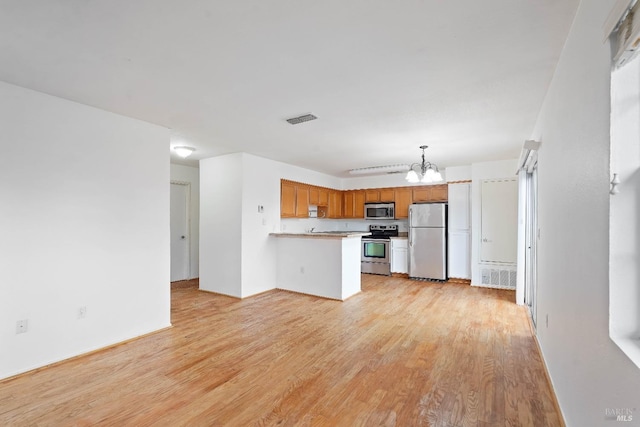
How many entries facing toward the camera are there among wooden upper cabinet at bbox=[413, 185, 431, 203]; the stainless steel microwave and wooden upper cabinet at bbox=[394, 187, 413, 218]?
3

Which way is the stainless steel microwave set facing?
toward the camera

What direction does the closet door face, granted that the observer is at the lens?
facing the viewer

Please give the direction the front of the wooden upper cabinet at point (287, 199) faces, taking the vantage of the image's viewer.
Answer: facing the viewer and to the right of the viewer

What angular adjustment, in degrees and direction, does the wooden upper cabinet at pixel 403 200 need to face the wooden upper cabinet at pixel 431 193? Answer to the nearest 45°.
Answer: approximately 90° to its left

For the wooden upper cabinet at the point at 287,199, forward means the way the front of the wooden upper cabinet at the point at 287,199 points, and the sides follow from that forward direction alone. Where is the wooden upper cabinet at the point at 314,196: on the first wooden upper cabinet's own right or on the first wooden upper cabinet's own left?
on the first wooden upper cabinet's own left

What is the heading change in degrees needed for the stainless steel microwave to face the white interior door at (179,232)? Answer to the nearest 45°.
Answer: approximately 45° to its right

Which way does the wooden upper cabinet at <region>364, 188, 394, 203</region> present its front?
toward the camera

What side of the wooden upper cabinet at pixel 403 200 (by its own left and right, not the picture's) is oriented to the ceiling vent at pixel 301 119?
front

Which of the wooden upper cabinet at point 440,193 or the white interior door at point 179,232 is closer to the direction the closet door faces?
the white interior door

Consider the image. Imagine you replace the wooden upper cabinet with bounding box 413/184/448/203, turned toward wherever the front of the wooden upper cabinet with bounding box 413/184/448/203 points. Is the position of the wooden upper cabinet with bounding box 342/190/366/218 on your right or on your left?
on your right
